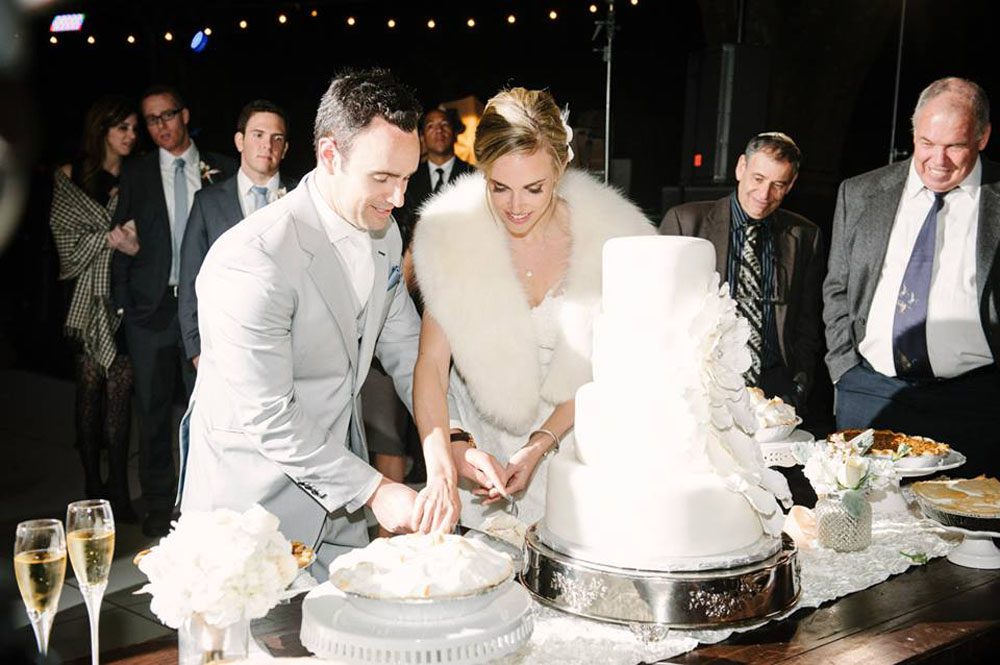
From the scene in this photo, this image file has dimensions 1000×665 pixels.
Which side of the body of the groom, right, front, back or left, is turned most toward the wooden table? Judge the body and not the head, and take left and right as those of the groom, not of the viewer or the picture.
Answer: front

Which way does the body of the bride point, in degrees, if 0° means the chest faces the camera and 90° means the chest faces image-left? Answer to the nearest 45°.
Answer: approximately 0°

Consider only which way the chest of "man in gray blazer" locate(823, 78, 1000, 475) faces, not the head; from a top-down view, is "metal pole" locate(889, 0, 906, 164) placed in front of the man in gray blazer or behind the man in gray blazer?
behind

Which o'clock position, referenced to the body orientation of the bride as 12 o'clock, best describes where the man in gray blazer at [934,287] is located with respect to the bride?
The man in gray blazer is roughly at 8 o'clock from the bride.

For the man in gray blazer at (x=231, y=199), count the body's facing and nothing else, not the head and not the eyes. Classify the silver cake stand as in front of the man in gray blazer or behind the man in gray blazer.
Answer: in front

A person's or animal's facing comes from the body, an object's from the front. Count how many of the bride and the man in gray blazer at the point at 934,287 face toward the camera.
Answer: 2

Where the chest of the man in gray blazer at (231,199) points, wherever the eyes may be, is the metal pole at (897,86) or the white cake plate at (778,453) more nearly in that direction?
the white cake plate

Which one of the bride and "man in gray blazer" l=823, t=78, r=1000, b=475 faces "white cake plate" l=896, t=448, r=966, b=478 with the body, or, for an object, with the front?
the man in gray blazer

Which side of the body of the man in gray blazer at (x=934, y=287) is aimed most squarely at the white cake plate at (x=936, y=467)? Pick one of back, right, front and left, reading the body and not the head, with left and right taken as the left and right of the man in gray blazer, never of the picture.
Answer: front

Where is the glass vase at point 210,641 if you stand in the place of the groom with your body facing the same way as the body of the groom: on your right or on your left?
on your right
